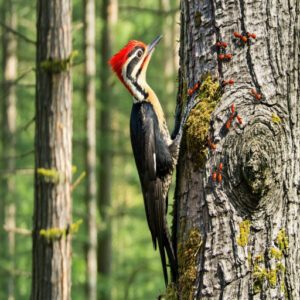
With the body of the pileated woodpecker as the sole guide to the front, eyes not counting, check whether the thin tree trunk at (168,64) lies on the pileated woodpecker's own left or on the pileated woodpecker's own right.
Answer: on the pileated woodpecker's own left

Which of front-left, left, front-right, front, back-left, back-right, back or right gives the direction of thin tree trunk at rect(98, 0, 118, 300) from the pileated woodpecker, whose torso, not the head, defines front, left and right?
left

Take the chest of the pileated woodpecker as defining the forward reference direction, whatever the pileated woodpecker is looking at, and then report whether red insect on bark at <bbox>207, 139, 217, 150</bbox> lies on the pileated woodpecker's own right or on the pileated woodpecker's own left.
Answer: on the pileated woodpecker's own right

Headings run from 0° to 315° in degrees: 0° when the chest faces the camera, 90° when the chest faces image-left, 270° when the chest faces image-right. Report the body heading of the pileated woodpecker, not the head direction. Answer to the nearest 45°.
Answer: approximately 270°

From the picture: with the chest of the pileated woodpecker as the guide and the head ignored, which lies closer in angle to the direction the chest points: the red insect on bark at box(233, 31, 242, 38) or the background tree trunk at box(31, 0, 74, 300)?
the red insect on bark

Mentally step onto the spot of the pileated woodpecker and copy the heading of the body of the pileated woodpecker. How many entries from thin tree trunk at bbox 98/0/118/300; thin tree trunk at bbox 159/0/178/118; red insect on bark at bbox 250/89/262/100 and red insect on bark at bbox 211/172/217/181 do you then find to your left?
2

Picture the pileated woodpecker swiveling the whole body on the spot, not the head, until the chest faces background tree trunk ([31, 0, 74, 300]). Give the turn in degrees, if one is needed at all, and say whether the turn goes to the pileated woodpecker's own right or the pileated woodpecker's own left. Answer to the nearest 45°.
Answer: approximately 135° to the pileated woodpecker's own left
